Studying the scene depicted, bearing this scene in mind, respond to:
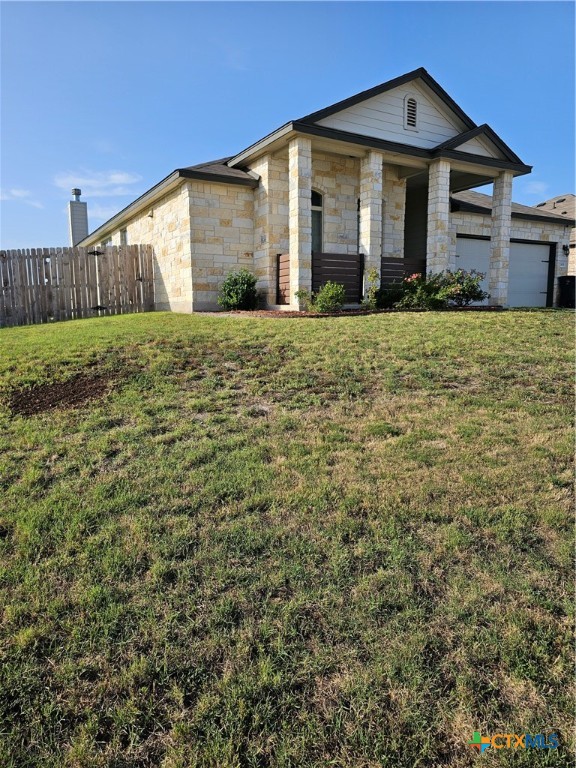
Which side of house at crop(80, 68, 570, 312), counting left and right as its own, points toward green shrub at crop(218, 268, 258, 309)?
right

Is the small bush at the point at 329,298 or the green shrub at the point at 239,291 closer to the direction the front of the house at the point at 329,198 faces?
the small bush

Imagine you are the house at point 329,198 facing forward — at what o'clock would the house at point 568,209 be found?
the house at point 568,209 is roughly at 9 o'clock from the house at point 329,198.

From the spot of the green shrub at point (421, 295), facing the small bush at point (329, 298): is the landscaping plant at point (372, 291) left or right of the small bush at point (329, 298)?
right

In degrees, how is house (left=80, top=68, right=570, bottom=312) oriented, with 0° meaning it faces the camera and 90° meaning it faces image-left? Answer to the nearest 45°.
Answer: approximately 315°
